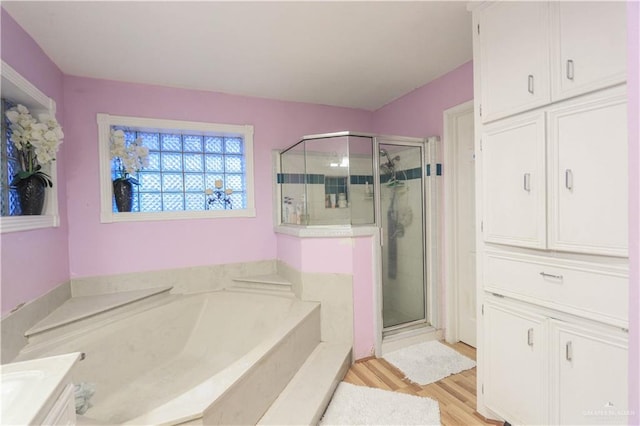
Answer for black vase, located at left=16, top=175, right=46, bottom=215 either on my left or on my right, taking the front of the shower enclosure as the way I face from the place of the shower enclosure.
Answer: on my right

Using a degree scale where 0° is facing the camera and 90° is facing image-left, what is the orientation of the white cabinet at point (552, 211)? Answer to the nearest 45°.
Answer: approximately 45°

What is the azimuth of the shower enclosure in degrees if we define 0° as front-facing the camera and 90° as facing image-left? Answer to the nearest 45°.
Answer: approximately 315°

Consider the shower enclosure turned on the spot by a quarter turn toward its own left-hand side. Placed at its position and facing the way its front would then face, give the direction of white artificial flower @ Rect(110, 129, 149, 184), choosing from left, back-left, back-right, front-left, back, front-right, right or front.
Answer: back-left

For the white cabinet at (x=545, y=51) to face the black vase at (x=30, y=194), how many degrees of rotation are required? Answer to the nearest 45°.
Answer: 0° — it already faces it
